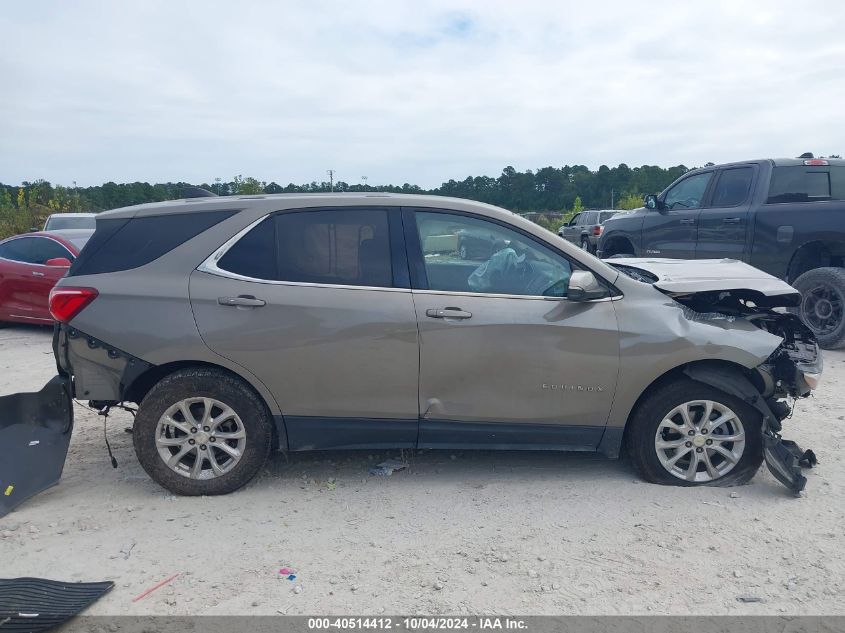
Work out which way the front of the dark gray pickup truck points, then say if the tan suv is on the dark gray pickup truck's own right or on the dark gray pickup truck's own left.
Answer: on the dark gray pickup truck's own left

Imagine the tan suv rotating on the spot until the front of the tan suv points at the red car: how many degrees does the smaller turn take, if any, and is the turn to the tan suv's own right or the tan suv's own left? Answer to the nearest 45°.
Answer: approximately 135° to the tan suv's own left

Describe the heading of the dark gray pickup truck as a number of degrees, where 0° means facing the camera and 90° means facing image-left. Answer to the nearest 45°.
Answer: approximately 135°

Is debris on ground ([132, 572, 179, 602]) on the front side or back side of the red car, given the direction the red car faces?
on the front side

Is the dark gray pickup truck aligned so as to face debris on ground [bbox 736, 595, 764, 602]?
no

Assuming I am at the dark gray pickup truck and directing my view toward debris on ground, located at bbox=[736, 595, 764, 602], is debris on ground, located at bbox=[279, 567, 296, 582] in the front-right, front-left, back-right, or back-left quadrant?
front-right

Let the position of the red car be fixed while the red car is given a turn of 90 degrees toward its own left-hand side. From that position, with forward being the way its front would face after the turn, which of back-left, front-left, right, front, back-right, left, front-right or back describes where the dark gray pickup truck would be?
right

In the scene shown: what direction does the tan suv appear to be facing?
to the viewer's right

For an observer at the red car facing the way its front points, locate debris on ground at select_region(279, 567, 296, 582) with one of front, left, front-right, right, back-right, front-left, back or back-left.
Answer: front-right

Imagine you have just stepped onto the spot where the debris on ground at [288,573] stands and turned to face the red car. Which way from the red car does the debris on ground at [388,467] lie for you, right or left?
right

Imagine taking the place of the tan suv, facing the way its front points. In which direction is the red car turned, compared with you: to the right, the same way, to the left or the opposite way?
the same way

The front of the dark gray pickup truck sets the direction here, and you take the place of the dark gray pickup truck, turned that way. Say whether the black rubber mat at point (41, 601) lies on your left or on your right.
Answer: on your left

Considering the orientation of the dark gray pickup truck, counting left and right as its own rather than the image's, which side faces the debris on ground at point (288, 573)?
left

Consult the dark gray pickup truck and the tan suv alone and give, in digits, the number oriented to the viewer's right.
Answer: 1

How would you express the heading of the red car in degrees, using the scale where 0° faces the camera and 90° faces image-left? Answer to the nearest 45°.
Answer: approximately 315°
